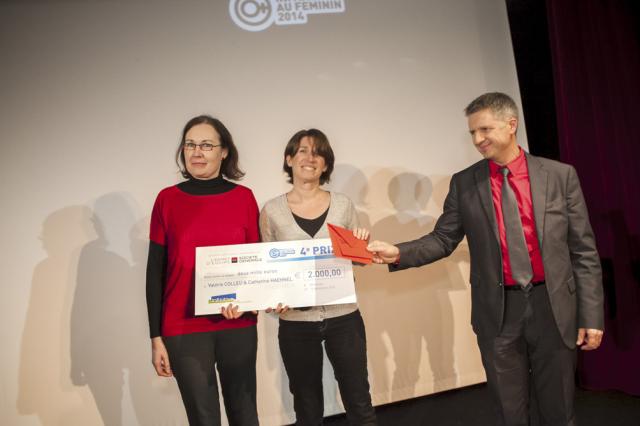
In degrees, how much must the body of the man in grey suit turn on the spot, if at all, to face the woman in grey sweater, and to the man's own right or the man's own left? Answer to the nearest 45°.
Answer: approximately 90° to the man's own right

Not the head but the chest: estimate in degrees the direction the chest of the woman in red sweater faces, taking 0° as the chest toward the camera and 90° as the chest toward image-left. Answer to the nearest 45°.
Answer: approximately 0°

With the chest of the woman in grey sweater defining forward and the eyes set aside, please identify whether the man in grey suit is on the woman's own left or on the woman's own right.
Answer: on the woman's own left

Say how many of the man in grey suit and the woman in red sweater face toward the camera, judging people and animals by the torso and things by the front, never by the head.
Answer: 2

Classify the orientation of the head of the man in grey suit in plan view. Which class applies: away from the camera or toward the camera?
toward the camera

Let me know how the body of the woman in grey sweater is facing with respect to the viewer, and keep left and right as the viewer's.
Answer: facing the viewer
